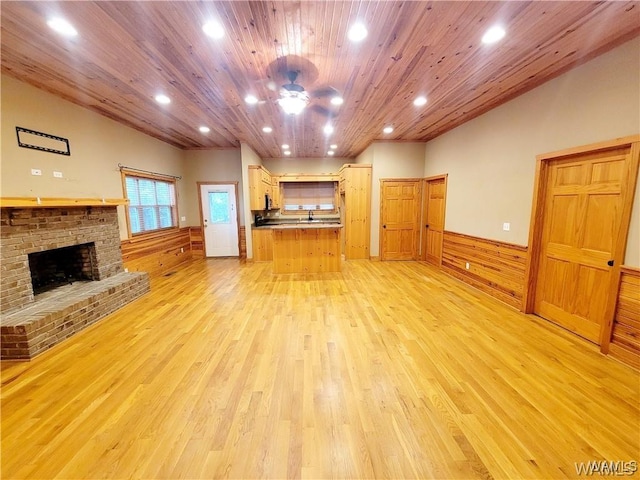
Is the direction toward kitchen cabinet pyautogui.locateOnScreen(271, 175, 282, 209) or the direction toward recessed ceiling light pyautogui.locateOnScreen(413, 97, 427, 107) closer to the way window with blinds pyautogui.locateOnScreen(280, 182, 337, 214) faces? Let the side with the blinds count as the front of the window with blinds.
the recessed ceiling light

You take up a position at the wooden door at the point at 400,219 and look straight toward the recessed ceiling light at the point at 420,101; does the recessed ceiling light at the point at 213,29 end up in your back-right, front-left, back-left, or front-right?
front-right

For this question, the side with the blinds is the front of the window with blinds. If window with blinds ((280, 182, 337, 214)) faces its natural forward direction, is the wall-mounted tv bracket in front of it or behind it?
in front

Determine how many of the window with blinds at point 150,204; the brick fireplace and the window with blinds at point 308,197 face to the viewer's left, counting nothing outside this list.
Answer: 0

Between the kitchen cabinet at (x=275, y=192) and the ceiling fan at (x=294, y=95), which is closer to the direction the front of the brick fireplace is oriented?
the ceiling fan

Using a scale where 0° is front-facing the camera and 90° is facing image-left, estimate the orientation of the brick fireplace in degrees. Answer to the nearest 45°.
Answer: approximately 315°

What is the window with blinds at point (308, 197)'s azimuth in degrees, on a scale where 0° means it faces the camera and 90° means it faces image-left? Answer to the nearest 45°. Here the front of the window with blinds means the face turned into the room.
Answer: approximately 0°

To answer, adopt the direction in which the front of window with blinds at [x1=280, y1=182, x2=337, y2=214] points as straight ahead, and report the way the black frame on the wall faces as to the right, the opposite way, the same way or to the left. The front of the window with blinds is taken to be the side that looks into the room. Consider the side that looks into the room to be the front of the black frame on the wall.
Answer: to the left

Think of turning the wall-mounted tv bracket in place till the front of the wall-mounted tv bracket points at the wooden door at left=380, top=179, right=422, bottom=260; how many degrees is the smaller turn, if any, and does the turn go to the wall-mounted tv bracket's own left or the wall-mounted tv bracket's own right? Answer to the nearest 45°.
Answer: approximately 45° to the wall-mounted tv bracket's own left

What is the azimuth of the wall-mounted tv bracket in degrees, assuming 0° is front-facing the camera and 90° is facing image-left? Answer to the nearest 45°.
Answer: approximately 315°

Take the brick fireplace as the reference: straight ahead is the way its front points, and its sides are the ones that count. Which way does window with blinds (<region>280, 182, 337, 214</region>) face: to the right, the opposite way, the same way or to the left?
to the right

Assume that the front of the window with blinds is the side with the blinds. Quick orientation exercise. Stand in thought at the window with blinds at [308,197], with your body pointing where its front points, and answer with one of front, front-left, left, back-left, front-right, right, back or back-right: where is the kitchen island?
front

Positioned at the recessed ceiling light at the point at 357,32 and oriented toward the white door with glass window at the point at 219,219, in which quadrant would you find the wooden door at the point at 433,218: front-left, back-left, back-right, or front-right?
front-right

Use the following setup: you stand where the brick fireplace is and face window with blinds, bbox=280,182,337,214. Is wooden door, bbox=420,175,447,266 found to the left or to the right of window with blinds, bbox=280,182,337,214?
right

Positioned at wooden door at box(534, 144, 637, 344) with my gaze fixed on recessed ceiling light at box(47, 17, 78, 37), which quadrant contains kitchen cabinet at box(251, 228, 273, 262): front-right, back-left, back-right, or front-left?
front-right

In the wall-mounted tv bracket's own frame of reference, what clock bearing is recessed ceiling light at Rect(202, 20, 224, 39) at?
The recessed ceiling light is roughly at 1 o'clock from the wall-mounted tv bracket.

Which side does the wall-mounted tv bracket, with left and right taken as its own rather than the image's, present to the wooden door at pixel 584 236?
front

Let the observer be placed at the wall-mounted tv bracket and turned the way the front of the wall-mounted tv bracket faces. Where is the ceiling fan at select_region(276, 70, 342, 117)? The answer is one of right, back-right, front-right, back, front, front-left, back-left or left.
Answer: front

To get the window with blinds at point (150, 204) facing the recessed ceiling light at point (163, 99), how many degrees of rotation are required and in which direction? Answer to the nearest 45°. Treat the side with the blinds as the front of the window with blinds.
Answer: approximately 45° to its right
